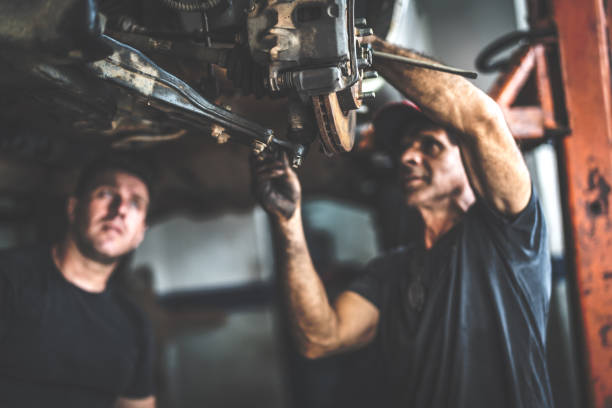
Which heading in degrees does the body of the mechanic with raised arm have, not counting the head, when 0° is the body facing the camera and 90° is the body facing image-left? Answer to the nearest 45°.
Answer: approximately 45°

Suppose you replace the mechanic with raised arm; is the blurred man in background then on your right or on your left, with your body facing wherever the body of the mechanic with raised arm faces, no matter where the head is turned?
on your right

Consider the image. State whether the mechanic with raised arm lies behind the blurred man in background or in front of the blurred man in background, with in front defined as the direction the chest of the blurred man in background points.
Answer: in front

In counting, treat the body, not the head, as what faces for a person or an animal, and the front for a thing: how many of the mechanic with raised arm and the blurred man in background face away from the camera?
0

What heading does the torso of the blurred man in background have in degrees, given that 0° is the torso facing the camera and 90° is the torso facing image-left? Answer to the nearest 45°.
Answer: approximately 315°
